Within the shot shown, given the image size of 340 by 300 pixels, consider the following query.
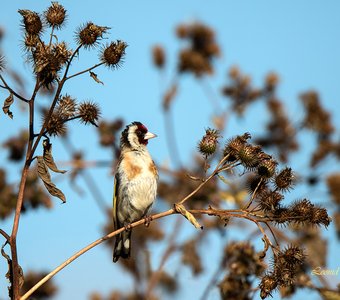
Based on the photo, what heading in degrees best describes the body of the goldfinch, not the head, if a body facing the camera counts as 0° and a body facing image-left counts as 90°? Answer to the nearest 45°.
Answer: approximately 315°
